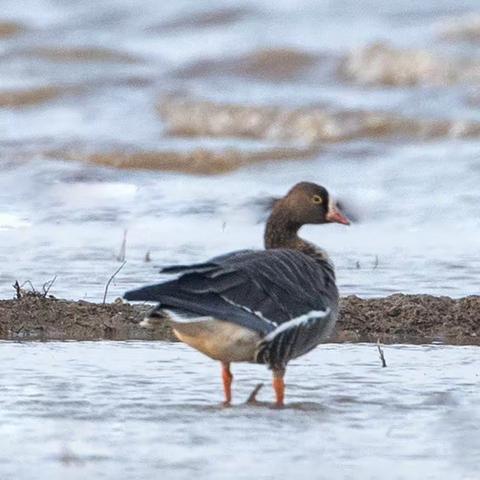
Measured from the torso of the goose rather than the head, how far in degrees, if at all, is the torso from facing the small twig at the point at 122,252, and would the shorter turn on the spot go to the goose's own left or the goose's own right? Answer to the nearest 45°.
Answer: approximately 90° to the goose's own left

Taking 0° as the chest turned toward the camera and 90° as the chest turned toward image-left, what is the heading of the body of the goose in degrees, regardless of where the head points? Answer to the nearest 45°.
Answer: approximately 270°

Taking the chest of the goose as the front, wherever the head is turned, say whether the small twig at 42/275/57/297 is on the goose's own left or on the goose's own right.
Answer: on the goose's own left
